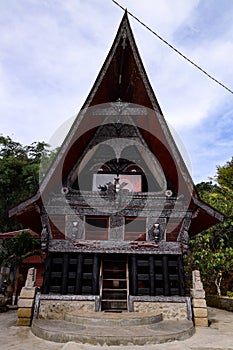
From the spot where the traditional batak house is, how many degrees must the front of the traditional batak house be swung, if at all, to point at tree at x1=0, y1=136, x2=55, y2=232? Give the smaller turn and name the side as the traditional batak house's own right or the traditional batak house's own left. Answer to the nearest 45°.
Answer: approximately 135° to the traditional batak house's own right

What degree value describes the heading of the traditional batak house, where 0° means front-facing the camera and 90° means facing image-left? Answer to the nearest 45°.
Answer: approximately 0°

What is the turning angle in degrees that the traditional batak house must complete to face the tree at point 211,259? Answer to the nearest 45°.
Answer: approximately 135° to its left

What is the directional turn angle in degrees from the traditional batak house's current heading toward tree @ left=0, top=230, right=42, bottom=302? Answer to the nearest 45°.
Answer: approximately 135° to its right
